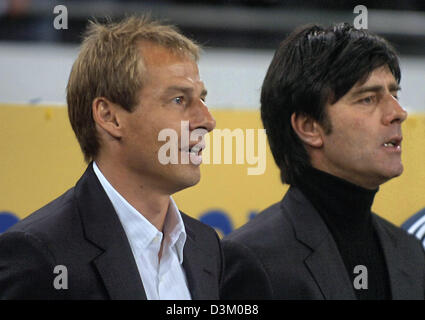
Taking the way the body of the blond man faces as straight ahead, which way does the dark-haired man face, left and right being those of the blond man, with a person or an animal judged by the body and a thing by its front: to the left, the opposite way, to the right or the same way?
the same way

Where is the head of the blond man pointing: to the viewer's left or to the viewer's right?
to the viewer's right

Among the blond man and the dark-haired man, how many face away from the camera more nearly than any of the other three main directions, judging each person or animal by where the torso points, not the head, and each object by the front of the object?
0

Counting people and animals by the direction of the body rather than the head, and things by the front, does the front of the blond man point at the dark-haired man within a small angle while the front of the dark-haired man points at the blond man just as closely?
no

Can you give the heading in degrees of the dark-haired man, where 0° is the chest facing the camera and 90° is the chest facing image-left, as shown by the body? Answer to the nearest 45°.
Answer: approximately 315°

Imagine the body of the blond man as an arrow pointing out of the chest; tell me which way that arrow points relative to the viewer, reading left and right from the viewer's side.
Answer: facing the viewer and to the right of the viewer

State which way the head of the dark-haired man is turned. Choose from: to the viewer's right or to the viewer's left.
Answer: to the viewer's right
